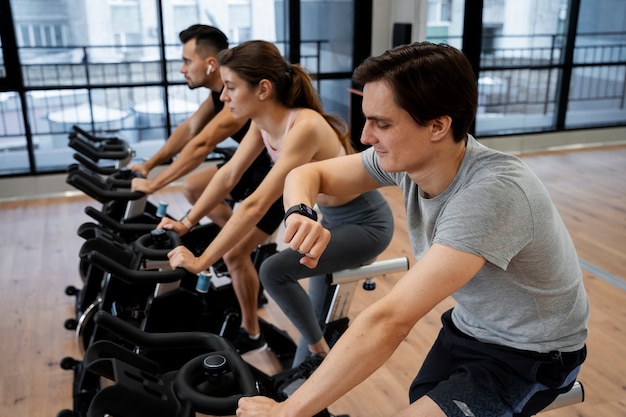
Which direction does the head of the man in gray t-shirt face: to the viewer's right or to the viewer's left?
to the viewer's left

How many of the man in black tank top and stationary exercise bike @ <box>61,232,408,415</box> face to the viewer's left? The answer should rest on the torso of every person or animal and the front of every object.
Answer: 2

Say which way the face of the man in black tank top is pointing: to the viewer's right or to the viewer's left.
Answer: to the viewer's left

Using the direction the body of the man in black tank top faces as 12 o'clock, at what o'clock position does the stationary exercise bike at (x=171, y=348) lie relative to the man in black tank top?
The stationary exercise bike is roughly at 9 o'clock from the man in black tank top.

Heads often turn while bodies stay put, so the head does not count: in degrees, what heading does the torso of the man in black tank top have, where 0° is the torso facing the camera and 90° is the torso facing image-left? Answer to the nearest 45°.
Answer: approximately 90°

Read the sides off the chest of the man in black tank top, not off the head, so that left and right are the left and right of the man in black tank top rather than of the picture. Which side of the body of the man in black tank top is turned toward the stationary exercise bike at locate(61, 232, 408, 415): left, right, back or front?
left

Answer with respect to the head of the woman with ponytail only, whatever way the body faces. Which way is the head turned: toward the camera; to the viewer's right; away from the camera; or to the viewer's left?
to the viewer's left

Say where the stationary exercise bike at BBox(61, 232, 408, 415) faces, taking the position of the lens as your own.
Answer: facing to the left of the viewer
